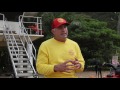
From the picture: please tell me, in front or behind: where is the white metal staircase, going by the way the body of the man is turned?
behind

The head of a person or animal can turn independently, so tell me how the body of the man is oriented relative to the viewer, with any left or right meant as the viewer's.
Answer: facing the viewer and to the right of the viewer

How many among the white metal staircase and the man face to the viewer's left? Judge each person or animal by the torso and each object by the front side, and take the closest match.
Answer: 0
